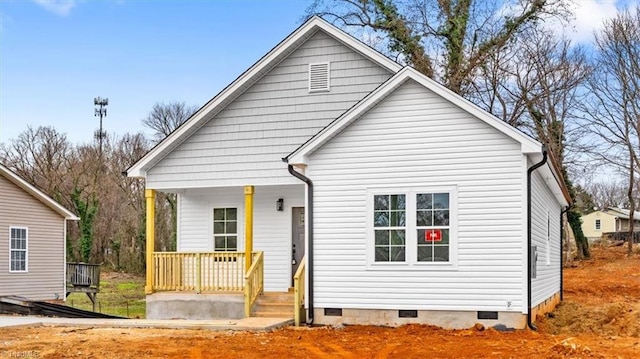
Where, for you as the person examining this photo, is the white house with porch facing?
facing the viewer

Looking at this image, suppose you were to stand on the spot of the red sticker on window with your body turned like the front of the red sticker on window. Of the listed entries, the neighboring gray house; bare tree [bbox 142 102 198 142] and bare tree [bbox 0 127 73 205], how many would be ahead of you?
0

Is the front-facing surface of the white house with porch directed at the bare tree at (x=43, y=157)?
no

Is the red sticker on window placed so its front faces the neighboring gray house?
no

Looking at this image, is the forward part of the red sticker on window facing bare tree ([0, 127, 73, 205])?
no

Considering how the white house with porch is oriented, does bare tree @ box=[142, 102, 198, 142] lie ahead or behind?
behind
